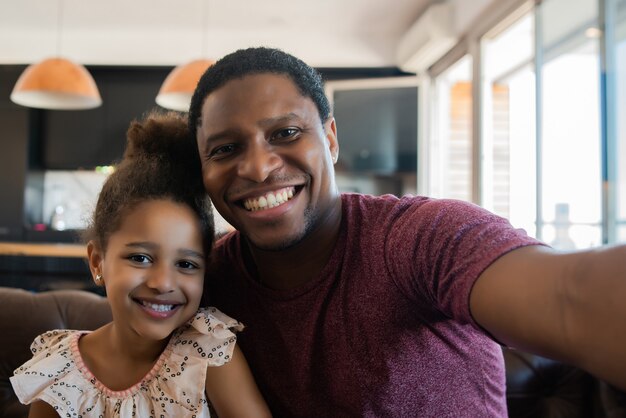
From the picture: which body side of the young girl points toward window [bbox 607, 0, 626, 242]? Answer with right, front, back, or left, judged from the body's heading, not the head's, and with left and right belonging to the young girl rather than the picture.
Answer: left

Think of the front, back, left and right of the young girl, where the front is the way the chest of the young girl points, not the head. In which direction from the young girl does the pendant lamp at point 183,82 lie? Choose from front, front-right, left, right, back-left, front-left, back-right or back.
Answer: back

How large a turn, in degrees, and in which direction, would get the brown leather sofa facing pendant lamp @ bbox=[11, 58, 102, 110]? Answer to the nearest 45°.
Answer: approximately 135° to its right

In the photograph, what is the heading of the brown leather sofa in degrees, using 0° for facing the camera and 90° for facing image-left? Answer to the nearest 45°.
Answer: approximately 0°

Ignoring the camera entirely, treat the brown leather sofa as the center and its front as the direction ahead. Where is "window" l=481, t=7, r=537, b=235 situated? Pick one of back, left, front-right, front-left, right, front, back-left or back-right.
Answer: back-left

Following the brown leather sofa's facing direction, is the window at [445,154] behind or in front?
behind

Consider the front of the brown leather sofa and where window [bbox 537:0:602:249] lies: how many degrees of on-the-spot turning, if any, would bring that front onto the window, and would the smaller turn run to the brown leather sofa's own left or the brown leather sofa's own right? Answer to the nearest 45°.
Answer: approximately 135° to the brown leather sofa's own left
